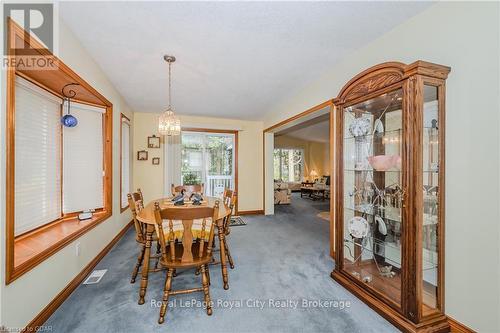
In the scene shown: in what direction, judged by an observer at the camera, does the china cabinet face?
facing the viewer and to the left of the viewer

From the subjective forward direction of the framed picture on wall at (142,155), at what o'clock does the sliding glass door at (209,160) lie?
The sliding glass door is roughly at 9 o'clock from the framed picture on wall.

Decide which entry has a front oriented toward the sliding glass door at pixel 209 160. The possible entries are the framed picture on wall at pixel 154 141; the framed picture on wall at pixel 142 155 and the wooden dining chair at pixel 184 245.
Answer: the wooden dining chair

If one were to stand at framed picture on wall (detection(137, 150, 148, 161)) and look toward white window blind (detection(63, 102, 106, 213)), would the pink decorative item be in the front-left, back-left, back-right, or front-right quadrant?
front-left

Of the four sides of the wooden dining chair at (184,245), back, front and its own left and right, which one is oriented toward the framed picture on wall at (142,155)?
front

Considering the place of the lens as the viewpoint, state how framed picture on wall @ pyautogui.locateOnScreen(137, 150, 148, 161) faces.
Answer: facing the viewer

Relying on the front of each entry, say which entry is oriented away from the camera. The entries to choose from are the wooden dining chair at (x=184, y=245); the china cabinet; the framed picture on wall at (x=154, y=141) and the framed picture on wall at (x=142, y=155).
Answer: the wooden dining chair

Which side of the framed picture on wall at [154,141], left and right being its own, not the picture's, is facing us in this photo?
front

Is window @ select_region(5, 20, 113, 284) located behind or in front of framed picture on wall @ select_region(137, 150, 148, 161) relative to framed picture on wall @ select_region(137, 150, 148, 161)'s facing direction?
in front

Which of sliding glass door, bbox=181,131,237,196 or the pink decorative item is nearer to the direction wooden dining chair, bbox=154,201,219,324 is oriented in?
the sliding glass door

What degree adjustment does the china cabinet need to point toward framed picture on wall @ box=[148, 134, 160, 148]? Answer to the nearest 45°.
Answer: approximately 45° to its right

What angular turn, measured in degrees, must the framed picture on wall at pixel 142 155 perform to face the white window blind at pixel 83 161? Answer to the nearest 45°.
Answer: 0° — it already faces it

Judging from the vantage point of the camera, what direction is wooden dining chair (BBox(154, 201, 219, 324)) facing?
facing away from the viewer

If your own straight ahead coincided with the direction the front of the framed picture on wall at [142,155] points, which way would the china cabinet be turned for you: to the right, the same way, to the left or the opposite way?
to the right

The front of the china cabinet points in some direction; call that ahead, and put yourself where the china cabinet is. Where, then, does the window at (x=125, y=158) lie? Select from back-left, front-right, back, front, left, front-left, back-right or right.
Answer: front-right

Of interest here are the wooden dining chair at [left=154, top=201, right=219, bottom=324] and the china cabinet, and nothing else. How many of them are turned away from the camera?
1

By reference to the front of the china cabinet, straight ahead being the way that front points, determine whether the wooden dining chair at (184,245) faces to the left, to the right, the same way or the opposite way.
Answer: to the right

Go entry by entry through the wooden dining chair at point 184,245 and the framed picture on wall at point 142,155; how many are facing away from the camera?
1

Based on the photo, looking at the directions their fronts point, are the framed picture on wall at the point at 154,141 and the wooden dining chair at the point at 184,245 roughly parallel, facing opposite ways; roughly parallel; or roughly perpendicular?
roughly parallel, facing opposite ways

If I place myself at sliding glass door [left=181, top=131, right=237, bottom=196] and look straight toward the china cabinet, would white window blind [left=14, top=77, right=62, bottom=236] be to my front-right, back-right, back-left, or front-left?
front-right

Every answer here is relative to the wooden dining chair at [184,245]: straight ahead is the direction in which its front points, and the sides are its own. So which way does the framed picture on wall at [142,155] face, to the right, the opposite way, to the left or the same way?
the opposite way
